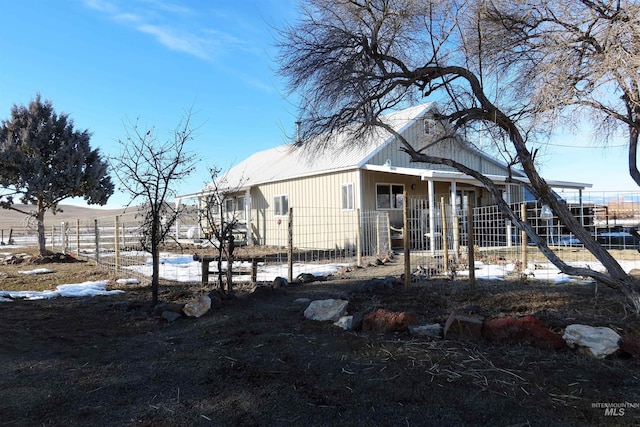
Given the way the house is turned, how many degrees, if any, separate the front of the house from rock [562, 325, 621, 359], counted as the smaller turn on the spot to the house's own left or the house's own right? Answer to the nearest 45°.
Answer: approximately 45° to the house's own right

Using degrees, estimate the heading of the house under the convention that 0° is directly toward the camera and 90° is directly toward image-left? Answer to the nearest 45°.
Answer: approximately 315°

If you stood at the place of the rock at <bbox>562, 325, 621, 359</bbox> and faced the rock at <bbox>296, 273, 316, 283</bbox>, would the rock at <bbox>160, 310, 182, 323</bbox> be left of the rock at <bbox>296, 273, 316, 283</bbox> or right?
left

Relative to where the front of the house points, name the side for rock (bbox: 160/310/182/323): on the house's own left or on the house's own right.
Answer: on the house's own right

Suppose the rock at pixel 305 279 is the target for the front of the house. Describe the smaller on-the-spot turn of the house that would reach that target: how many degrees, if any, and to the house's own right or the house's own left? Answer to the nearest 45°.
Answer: approximately 45° to the house's own right
